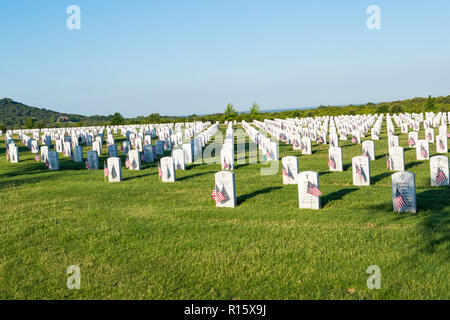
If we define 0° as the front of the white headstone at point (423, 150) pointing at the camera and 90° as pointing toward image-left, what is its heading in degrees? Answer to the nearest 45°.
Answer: approximately 0°

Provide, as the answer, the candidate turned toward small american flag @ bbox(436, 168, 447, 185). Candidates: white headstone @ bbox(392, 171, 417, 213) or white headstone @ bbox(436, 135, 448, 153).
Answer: white headstone @ bbox(436, 135, 448, 153)

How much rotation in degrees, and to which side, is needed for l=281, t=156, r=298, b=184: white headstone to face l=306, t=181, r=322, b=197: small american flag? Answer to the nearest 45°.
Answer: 0° — it already faces it

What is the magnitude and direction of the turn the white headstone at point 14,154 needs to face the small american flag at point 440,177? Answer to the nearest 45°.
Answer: approximately 45° to its left

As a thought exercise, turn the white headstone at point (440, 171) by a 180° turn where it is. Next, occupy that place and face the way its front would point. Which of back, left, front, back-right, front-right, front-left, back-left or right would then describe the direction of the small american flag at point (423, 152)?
front

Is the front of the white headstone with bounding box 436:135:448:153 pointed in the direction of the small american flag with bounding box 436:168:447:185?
yes

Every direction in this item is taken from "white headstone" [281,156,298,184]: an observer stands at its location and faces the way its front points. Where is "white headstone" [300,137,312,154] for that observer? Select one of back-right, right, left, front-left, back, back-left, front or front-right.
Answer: back

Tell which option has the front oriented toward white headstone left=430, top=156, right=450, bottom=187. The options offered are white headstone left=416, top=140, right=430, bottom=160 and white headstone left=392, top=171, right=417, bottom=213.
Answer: white headstone left=416, top=140, right=430, bottom=160

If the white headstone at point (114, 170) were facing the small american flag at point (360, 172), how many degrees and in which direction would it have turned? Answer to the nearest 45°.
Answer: approximately 45° to its left
